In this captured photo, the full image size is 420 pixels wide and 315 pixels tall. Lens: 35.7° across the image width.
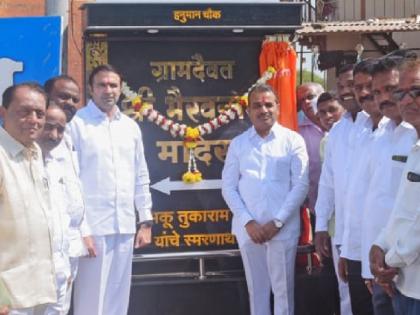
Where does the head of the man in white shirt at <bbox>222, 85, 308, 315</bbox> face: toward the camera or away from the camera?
toward the camera

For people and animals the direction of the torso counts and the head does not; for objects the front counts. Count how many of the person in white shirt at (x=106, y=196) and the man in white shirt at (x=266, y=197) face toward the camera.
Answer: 2

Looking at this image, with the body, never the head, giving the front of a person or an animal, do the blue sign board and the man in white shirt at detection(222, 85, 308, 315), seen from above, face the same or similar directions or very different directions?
same or similar directions

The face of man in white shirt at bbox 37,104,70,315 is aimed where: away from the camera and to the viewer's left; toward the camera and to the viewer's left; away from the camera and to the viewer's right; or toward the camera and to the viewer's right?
toward the camera and to the viewer's right

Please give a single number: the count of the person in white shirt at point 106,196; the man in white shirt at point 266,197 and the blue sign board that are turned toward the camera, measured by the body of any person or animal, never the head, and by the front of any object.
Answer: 3

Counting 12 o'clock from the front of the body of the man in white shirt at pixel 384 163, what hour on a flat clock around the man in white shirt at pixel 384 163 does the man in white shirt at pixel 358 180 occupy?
the man in white shirt at pixel 358 180 is roughly at 4 o'clock from the man in white shirt at pixel 384 163.

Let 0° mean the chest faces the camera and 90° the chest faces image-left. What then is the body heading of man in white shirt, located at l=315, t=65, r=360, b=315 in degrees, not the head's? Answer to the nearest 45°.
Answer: approximately 45°

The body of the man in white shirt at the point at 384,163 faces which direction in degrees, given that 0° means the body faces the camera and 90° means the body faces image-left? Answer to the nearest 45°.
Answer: approximately 45°

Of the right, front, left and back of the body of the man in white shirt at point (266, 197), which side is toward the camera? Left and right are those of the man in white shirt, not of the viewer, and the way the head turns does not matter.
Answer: front

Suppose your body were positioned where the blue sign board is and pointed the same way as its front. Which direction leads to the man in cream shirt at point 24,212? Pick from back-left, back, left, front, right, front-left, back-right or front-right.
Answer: front

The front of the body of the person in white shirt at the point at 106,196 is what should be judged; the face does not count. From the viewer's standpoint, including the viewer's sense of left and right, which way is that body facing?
facing the viewer

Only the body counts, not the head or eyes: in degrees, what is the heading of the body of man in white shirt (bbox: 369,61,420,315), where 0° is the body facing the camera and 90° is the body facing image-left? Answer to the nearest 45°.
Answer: approximately 45°
